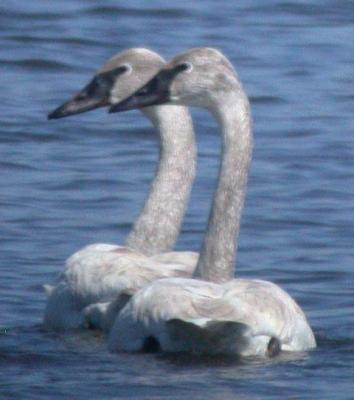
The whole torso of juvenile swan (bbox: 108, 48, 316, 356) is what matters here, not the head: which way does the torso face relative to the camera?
away from the camera
